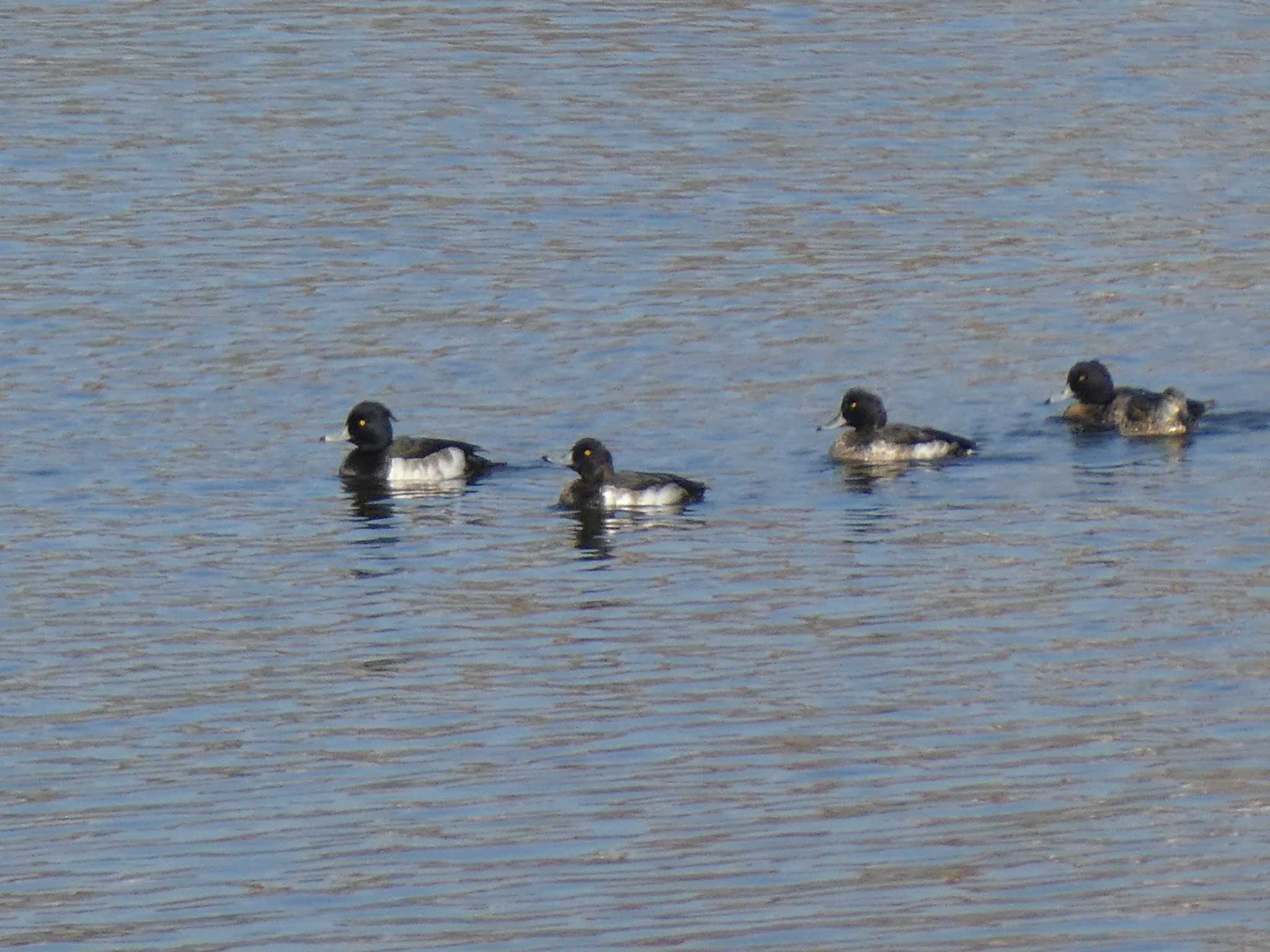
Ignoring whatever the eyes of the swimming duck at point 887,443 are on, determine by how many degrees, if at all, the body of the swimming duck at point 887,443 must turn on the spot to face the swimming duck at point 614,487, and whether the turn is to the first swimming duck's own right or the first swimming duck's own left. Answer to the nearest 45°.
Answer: approximately 45° to the first swimming duck's own left

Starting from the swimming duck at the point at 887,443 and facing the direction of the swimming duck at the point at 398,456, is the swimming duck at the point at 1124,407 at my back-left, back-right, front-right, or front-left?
back-right

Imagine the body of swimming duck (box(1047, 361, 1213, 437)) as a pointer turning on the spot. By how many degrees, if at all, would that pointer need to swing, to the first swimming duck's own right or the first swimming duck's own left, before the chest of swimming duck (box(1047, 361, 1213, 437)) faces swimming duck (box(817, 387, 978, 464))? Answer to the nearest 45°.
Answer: approximately 45° to the first swimming duck's own left

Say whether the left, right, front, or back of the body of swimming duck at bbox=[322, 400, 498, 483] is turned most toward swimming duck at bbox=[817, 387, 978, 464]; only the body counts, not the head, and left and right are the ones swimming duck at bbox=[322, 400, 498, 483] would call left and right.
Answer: back

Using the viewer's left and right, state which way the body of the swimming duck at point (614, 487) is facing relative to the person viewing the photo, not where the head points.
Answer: facing to the left of the viewer

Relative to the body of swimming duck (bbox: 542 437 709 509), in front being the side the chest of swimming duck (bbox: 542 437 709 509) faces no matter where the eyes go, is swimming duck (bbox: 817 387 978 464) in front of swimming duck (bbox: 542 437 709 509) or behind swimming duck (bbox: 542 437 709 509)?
behind

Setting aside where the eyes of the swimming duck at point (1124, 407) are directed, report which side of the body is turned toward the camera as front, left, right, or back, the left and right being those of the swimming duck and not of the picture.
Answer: left

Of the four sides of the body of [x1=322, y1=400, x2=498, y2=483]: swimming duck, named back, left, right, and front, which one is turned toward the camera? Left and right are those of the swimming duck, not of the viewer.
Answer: left

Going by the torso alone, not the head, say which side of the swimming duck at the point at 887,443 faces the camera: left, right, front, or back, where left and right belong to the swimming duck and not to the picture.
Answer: left

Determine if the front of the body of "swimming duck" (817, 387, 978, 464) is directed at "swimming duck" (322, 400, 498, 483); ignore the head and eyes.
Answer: yes

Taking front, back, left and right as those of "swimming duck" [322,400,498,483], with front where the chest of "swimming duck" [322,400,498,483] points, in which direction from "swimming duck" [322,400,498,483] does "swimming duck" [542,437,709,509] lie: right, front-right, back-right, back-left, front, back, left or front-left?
back-left

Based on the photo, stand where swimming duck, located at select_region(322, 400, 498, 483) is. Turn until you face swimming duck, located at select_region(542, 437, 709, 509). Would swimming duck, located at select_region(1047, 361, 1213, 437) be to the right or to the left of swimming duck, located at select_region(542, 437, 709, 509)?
left
